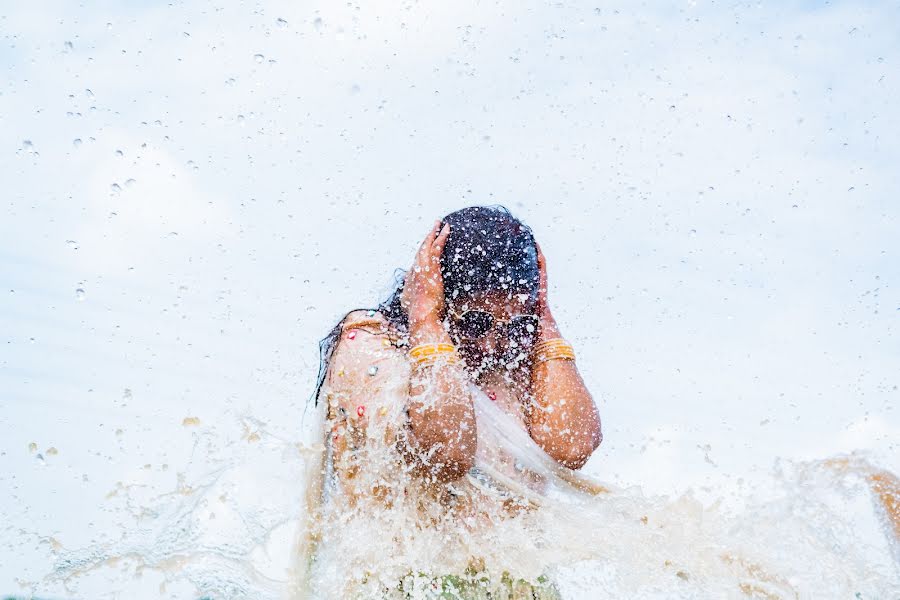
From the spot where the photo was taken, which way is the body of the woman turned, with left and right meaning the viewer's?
facing the viewer and to the right of the viewer

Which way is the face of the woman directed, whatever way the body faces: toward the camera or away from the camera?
toward the camera
